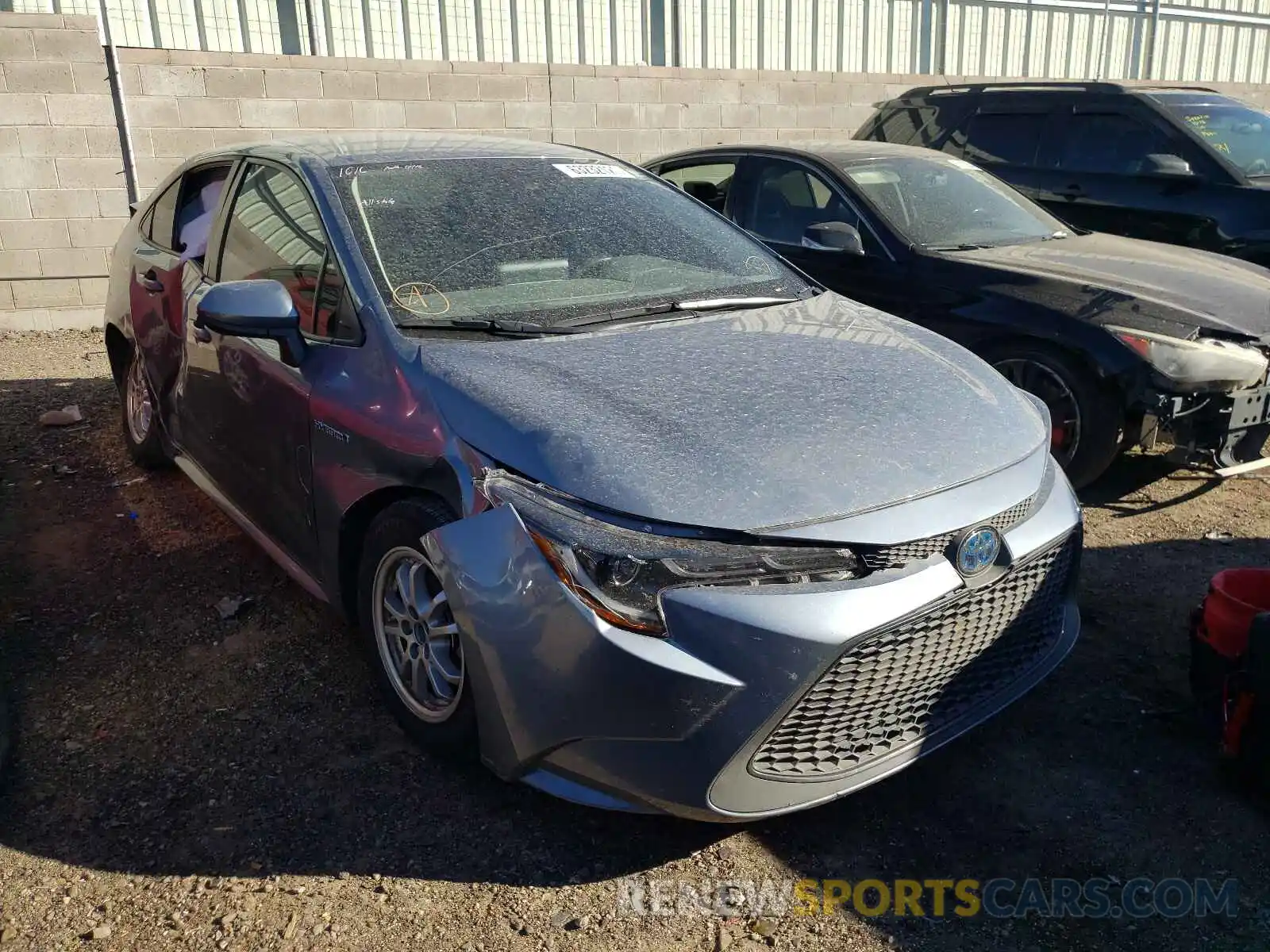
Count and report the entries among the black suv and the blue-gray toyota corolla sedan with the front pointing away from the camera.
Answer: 0

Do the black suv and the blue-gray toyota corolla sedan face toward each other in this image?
no

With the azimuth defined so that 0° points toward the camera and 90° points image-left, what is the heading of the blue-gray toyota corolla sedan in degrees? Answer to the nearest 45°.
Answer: approximately 315°

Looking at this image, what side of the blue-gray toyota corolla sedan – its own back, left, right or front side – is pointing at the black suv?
left

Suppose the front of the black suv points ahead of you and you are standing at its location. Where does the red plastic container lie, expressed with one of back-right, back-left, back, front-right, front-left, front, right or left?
front-right

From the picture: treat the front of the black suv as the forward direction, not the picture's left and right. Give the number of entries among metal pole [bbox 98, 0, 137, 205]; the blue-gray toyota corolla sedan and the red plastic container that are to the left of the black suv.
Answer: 0

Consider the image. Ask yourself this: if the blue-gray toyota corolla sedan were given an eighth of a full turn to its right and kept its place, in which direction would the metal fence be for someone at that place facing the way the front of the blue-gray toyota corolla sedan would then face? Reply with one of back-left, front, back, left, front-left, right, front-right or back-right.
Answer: back

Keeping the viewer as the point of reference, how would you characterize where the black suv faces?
facing the viewer and to the right of the viewer

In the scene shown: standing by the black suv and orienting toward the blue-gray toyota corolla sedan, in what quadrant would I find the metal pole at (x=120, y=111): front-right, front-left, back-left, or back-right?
front-right

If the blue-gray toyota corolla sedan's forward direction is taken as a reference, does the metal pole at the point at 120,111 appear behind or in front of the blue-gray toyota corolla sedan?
behind
